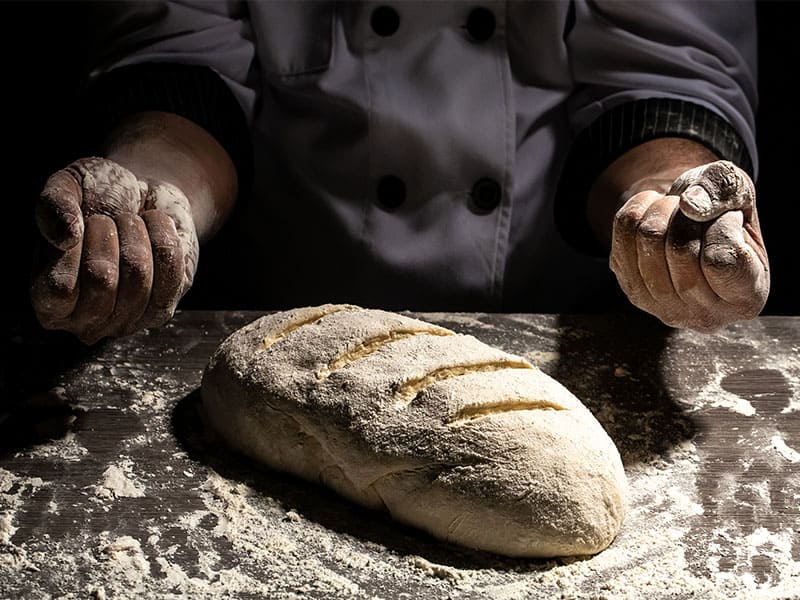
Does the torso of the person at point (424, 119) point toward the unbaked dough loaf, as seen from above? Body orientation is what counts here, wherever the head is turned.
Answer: yes

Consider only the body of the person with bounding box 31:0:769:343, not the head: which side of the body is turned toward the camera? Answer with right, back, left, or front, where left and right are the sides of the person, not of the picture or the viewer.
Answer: front

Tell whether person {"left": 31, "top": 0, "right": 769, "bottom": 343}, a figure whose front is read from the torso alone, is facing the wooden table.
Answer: yes
